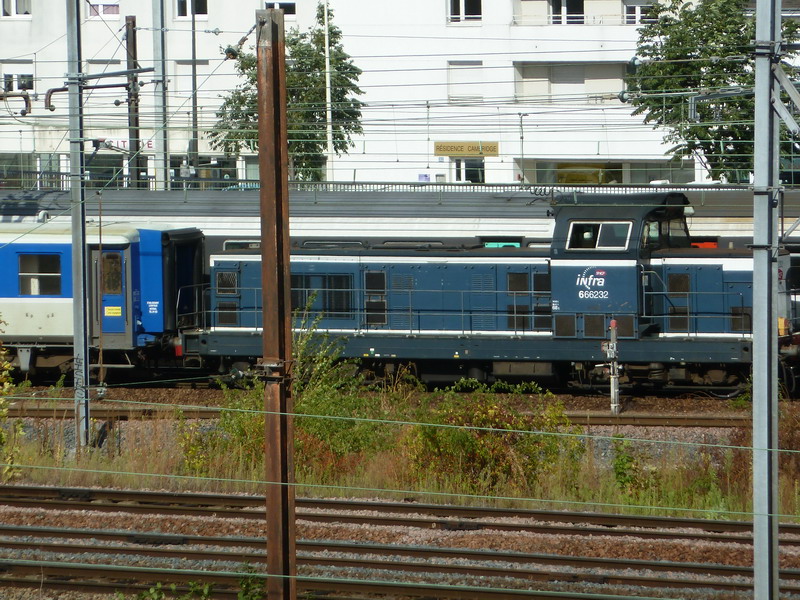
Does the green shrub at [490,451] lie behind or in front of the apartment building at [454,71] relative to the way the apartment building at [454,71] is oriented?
in front

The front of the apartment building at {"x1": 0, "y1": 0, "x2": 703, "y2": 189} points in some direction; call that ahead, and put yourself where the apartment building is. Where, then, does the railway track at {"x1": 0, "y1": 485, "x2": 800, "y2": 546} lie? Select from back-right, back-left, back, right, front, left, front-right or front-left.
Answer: front

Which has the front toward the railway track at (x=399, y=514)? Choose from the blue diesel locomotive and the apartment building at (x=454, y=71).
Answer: the apartment building

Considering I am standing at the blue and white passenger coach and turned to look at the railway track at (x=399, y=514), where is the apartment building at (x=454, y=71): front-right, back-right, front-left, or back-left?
back-left

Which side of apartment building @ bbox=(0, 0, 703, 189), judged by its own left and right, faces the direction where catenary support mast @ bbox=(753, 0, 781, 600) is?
front

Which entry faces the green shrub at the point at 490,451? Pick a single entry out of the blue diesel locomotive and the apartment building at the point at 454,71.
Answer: the apartment building

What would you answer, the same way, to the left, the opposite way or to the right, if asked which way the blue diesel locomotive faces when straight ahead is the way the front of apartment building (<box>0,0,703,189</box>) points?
to the left

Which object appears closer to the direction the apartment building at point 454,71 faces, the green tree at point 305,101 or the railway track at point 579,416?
the railway track

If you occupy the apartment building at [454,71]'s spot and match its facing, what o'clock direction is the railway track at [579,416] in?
The railway track is roughly at 12 o'clock from the apartment building.

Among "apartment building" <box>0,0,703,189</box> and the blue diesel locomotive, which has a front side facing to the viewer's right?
the blue diesel locomotive

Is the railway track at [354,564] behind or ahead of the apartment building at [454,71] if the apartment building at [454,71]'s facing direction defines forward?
ahead

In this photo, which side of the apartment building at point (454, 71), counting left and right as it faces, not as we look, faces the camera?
front

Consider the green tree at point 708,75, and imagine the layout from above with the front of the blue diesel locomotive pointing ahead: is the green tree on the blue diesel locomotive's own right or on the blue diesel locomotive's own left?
on the blue diesel locomotive's own left

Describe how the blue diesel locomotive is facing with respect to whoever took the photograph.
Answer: facing to the right of the viewer

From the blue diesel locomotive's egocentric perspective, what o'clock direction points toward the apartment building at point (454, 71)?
The apartment building is roughly at 9 o'clock from the blue diesel locomotive.

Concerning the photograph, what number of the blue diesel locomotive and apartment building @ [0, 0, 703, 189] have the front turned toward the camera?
1

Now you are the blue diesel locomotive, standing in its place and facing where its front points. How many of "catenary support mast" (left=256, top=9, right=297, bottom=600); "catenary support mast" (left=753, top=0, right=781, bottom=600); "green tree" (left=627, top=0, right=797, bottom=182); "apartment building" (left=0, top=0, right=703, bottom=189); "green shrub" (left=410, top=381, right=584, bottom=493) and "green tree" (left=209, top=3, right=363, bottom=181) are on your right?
3

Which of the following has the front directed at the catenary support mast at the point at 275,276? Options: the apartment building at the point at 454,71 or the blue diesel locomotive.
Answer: the apartment building

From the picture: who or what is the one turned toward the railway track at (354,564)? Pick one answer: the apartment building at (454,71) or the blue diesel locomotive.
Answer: the apartment building
